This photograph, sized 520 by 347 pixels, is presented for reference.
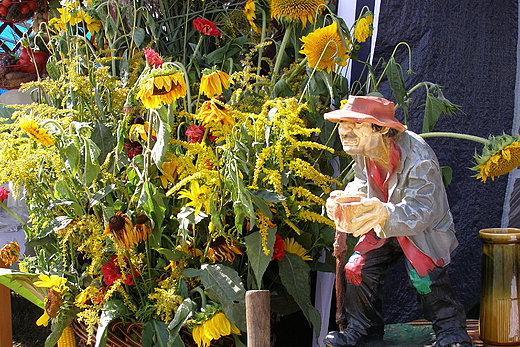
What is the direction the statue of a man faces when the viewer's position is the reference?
facing the viewer and to the left of the viewer

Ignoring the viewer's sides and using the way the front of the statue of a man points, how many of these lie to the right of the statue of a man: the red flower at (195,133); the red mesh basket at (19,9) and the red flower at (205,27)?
3

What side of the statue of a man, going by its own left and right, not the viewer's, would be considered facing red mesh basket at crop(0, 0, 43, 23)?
right

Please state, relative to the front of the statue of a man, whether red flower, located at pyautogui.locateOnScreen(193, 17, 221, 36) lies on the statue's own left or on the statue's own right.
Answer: on the statue's own right

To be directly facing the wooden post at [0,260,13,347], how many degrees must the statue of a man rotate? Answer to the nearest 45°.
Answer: approximately 45° to its right

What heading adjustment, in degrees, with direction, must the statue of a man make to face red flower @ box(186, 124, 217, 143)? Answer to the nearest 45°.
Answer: approximately 90° to its right

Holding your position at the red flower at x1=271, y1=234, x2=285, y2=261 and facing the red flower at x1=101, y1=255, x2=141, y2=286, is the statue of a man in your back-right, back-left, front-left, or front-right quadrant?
back-left

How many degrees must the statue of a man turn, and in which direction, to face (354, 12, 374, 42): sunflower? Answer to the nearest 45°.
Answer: approximately 135° to its right

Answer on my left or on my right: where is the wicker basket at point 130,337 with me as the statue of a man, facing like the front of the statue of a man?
on my right
